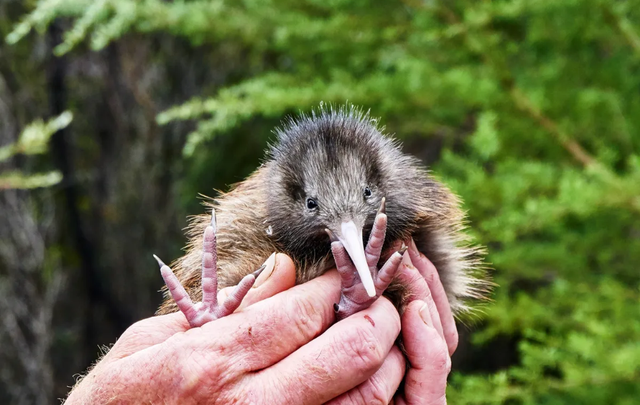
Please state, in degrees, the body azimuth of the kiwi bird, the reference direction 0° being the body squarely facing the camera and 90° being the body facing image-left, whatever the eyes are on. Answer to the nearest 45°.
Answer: approximately 0°
